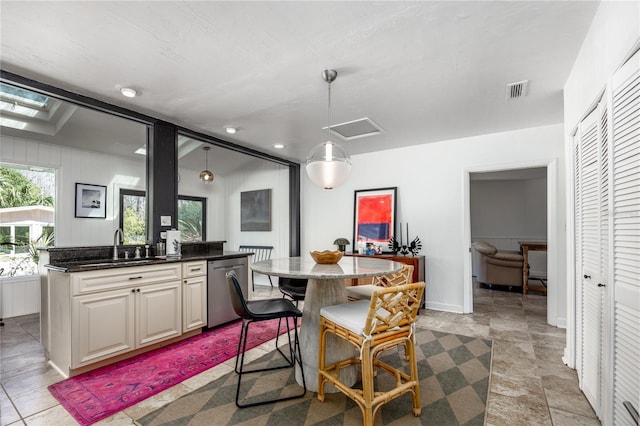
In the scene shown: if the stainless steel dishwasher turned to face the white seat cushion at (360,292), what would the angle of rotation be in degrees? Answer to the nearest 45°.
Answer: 0° — it already faces it

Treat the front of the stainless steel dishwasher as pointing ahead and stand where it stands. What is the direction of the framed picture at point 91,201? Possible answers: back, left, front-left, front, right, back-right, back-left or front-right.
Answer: back

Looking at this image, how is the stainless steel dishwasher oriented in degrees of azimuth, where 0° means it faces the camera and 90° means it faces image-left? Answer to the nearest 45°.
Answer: approximately 315°

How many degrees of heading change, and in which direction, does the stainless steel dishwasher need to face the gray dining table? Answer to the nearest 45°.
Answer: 0° — it already faces it

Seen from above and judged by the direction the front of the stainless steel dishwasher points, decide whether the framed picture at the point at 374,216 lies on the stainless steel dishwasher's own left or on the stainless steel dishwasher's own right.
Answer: on the stainless steel dishwasher's own left

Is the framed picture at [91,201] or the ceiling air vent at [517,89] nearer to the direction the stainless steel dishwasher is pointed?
the ceiling air vent
